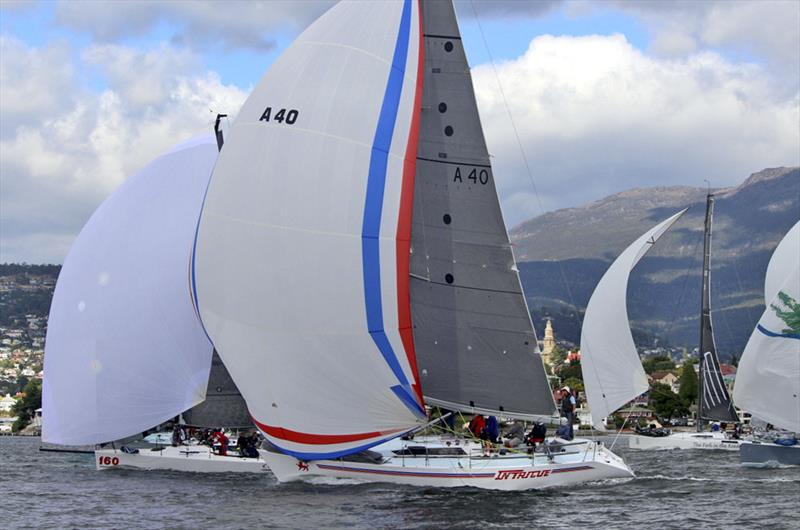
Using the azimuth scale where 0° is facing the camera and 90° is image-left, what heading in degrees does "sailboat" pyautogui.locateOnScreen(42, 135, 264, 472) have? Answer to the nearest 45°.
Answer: approximately 90°

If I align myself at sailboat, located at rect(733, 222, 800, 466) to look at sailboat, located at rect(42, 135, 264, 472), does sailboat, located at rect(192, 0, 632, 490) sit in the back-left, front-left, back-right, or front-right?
front-left

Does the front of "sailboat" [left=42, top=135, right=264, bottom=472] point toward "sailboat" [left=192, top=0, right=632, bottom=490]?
no

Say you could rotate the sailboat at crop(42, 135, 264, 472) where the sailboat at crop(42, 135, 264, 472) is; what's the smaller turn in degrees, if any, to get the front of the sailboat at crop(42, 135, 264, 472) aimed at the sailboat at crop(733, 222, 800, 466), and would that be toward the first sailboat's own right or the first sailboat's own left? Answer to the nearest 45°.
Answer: approximately 180°

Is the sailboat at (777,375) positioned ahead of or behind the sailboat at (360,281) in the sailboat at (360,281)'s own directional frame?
behind

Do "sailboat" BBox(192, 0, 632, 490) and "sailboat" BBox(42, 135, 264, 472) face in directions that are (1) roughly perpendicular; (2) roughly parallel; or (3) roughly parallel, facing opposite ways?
roughly parallel

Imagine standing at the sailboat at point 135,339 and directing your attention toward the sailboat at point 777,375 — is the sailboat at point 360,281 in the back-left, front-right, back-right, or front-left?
front-right

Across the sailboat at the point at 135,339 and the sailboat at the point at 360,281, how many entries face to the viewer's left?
2

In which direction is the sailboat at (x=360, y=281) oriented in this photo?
to the viewer's left
